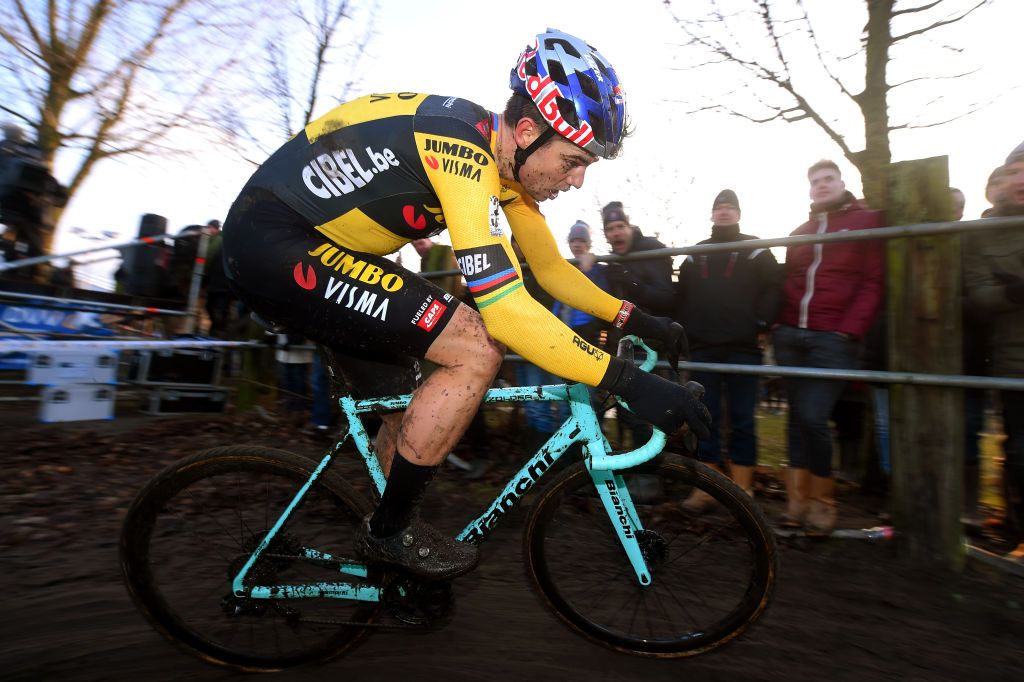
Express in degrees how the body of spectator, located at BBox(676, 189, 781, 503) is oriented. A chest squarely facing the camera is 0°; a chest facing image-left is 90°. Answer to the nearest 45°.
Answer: approximately 0°

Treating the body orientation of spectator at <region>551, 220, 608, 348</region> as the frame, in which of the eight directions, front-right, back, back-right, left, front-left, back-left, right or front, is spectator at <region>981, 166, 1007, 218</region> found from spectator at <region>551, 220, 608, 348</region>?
back-left

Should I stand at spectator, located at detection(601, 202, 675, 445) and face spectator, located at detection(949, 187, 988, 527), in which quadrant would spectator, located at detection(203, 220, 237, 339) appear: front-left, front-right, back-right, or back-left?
back-left

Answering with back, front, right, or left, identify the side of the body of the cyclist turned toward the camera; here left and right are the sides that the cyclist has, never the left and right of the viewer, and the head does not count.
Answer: right

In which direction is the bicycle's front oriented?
to the viewer's right

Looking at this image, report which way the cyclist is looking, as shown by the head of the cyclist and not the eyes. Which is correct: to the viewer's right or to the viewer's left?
to the viewer's right

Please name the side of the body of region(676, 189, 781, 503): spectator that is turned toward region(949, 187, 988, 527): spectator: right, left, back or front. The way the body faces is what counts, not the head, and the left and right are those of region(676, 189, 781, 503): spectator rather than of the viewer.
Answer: left

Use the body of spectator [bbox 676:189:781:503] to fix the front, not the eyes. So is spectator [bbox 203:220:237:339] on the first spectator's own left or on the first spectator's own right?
on the first spectator's own right

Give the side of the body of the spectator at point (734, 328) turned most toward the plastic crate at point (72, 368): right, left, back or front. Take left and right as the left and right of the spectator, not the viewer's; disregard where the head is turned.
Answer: right

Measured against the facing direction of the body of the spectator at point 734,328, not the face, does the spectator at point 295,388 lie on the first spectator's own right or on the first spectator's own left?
on the first spectator's own right

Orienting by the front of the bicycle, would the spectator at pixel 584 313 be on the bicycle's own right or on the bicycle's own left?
on the bicycle's own left
